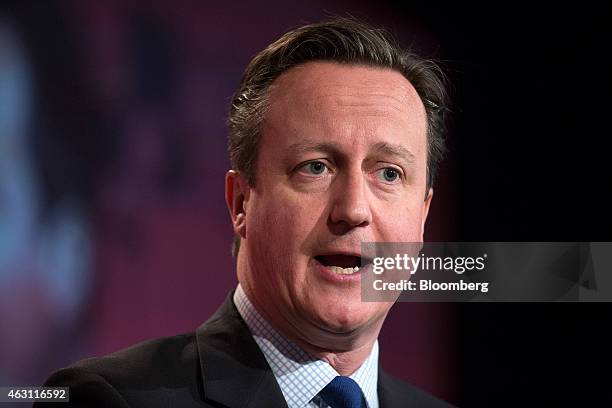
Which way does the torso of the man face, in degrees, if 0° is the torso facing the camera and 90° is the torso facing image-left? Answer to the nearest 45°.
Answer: approximately 315°

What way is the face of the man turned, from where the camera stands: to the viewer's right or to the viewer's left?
to the viewer's right
